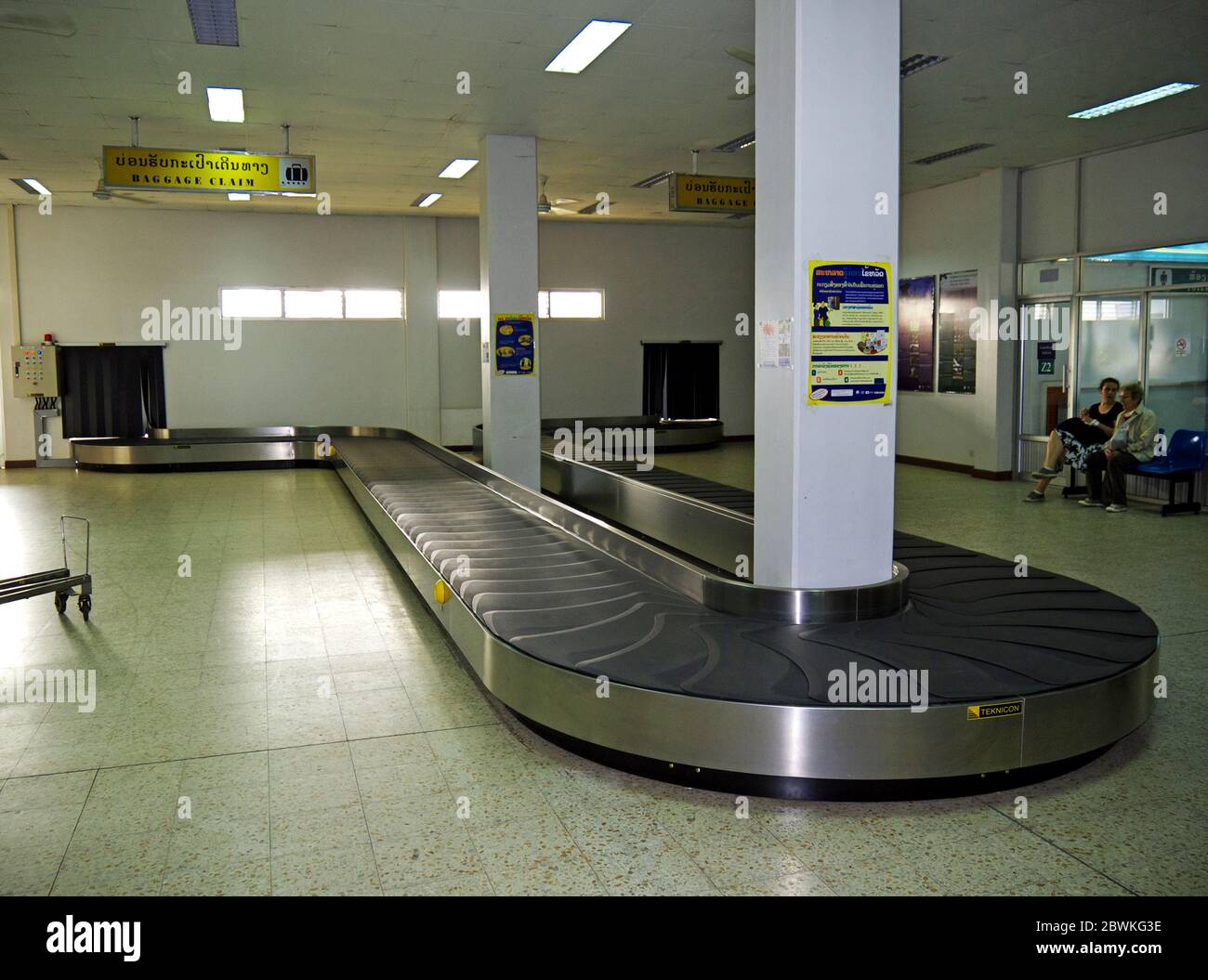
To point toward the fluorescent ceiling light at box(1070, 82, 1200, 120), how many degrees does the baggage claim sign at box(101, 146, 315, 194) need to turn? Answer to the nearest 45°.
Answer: approximately 90° to its left

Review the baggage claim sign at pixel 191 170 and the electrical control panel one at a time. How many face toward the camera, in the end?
2

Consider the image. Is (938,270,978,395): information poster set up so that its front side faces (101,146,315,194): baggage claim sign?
yes

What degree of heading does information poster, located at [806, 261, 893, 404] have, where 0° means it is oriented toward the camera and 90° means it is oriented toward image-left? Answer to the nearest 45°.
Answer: approximately 0°

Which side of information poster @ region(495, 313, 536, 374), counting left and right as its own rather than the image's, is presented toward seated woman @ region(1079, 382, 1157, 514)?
left

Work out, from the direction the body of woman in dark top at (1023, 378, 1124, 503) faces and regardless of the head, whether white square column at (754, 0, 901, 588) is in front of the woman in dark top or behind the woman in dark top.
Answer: in front

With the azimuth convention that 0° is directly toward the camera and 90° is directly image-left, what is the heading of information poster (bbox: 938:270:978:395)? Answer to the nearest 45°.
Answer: approximately 45°

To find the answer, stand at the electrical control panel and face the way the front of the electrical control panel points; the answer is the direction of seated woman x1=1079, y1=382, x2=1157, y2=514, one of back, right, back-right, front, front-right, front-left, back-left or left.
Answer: front-left

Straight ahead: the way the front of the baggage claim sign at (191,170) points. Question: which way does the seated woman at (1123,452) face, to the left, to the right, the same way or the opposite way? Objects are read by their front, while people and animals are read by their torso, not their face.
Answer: to the right

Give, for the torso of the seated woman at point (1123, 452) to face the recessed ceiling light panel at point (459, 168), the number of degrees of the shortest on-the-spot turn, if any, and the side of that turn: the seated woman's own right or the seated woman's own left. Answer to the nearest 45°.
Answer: approximately 45° to the seated woman's own right

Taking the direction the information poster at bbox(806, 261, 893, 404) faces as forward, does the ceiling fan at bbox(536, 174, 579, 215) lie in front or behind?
behind
